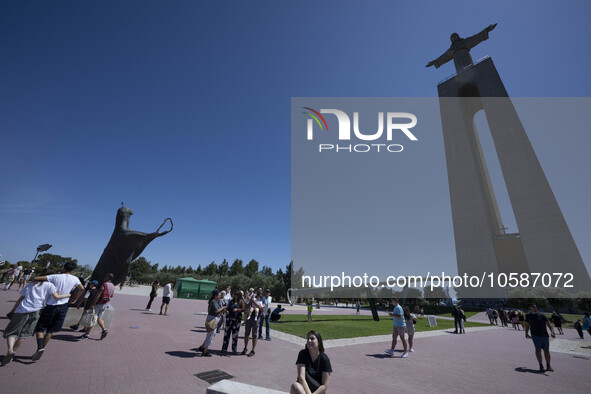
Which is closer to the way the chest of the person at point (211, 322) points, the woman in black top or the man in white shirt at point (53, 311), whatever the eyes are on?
the woman in black top

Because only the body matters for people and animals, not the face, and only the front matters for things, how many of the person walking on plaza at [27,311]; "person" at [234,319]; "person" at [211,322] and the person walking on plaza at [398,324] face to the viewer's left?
1

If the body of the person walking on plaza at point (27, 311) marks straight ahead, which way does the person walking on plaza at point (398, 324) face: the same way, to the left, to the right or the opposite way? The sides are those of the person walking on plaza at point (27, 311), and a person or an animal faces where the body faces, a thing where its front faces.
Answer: to the left

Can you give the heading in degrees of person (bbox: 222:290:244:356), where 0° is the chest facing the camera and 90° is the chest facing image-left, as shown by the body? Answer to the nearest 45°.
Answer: approximately 0°

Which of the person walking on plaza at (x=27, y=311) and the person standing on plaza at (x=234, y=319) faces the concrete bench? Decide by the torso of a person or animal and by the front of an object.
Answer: the person standing on plaza at (x=234, y=319)
